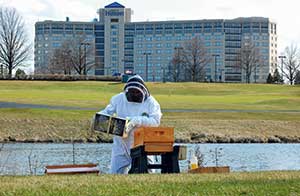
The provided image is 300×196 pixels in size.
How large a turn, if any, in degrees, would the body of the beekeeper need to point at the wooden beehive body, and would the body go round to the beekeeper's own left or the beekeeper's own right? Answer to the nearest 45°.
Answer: approximately 45° to the beekeeper's own left

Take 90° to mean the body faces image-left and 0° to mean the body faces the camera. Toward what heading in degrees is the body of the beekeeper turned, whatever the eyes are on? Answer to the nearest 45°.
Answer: approximately 0°

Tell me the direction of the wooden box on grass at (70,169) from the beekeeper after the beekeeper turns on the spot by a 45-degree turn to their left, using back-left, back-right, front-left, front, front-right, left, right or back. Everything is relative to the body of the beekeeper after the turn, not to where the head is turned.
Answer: back-right
